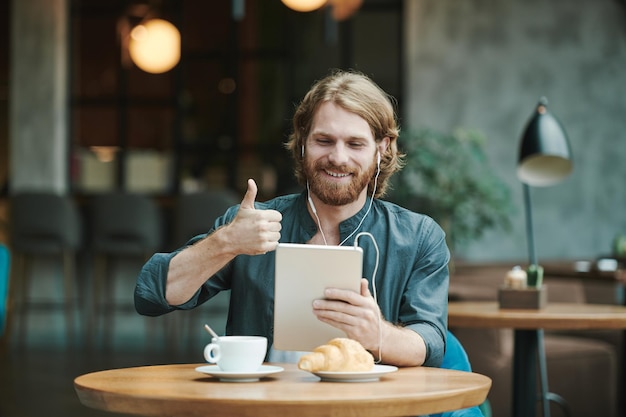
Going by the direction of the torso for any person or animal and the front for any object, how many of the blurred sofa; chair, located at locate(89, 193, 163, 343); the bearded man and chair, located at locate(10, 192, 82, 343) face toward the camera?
2

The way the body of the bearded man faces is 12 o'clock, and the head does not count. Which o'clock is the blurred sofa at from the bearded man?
The blurred sofa is roughly at 7 o'clock from the bearded man.

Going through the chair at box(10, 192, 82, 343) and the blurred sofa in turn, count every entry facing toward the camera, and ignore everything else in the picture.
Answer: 1

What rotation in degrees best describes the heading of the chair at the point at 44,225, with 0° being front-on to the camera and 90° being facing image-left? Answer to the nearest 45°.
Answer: approximately 180°

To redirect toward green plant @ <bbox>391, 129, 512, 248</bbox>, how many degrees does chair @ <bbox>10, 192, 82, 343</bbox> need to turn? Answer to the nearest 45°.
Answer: approximately 135° to its right

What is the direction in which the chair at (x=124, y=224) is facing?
away from the camera

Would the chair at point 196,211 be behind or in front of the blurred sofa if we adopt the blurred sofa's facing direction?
behind

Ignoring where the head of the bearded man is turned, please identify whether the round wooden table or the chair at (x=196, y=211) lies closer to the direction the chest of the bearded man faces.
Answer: the round wooden table

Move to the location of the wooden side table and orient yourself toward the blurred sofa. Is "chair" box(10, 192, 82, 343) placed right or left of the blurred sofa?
left

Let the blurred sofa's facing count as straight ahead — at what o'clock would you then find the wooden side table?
The wooden side table is roughly at 12 o'clock from the blurred sofa.

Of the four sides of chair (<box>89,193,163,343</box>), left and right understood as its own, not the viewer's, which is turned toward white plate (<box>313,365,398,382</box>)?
back

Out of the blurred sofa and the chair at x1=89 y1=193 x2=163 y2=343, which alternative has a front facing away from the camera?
the chair
